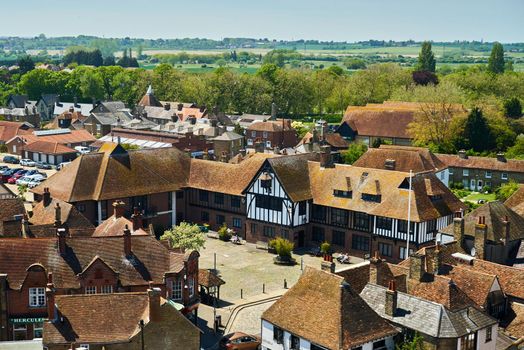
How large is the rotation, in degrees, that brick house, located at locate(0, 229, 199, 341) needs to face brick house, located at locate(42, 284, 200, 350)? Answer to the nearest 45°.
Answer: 0° — it already faces it

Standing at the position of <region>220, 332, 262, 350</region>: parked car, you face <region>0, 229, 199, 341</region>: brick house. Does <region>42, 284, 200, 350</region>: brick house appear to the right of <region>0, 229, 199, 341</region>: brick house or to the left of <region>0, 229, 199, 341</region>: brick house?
left

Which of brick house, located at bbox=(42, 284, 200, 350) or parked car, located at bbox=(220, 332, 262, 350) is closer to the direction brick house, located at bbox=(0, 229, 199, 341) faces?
the brick house

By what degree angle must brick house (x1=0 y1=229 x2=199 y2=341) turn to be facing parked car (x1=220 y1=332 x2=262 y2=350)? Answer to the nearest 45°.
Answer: approximately 90° to its left

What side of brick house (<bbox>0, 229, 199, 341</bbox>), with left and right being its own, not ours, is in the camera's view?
front

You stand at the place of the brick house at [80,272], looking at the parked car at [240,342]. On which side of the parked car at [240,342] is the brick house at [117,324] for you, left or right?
right
